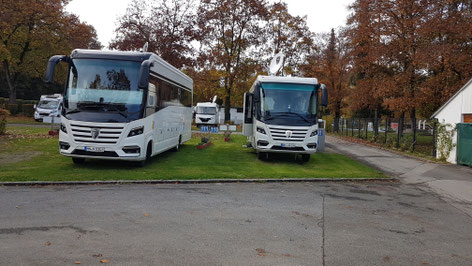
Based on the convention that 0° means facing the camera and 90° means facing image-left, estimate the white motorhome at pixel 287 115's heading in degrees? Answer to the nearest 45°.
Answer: approximately 0°

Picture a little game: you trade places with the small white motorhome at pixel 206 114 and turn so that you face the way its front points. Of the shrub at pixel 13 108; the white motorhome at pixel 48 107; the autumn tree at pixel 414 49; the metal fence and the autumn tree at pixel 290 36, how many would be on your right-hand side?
2

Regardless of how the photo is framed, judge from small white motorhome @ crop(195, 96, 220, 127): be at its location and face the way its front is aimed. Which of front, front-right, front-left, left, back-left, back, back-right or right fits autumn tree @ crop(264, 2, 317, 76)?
back-left

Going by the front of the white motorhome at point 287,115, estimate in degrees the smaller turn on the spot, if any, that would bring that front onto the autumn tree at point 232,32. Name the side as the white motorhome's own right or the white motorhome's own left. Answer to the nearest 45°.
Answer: approximately 180°

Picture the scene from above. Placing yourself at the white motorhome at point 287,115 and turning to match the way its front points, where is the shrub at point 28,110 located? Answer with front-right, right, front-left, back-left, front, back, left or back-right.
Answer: back-right

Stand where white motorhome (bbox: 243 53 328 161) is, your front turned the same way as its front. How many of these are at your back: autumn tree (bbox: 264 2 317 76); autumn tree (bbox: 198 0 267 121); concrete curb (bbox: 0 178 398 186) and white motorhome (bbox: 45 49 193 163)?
2

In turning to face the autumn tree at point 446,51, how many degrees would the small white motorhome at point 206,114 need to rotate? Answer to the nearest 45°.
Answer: approximately 45° to its left

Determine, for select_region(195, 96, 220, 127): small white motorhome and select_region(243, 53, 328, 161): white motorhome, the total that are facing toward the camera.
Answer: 2

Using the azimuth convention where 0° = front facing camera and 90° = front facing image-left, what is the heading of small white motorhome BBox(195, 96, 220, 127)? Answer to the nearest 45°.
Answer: approximately 0°

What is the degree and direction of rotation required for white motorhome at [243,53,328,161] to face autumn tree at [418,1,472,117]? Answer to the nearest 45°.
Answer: approximately 135° to its left
